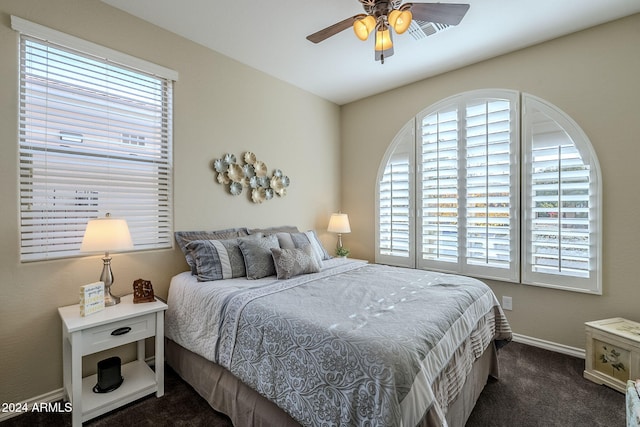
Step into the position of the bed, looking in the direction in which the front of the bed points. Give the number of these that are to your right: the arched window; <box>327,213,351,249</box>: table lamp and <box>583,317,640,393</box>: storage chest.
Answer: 0

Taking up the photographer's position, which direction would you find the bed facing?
facing the viewer and to the right of the viewer

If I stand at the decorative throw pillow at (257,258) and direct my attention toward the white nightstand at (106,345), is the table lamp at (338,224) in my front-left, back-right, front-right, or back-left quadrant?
back-right

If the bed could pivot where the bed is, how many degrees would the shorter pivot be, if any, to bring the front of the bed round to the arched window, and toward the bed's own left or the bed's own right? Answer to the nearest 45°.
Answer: approximately 90° to the bed's own left

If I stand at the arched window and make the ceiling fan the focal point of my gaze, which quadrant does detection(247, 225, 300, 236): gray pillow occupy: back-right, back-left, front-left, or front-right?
front-right

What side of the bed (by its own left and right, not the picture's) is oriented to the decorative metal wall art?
back

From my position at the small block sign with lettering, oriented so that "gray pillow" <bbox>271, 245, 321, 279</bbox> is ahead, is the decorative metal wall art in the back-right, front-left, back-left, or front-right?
front-left

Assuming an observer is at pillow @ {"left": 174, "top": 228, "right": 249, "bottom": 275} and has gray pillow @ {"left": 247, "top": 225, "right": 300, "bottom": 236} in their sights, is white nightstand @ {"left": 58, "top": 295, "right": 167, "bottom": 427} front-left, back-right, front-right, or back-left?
back-right

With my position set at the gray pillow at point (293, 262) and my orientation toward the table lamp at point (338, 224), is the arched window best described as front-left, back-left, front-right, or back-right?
front-right

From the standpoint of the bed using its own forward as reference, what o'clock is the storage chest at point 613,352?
The storage chest is roughly at 10 o'clock from the bed.
